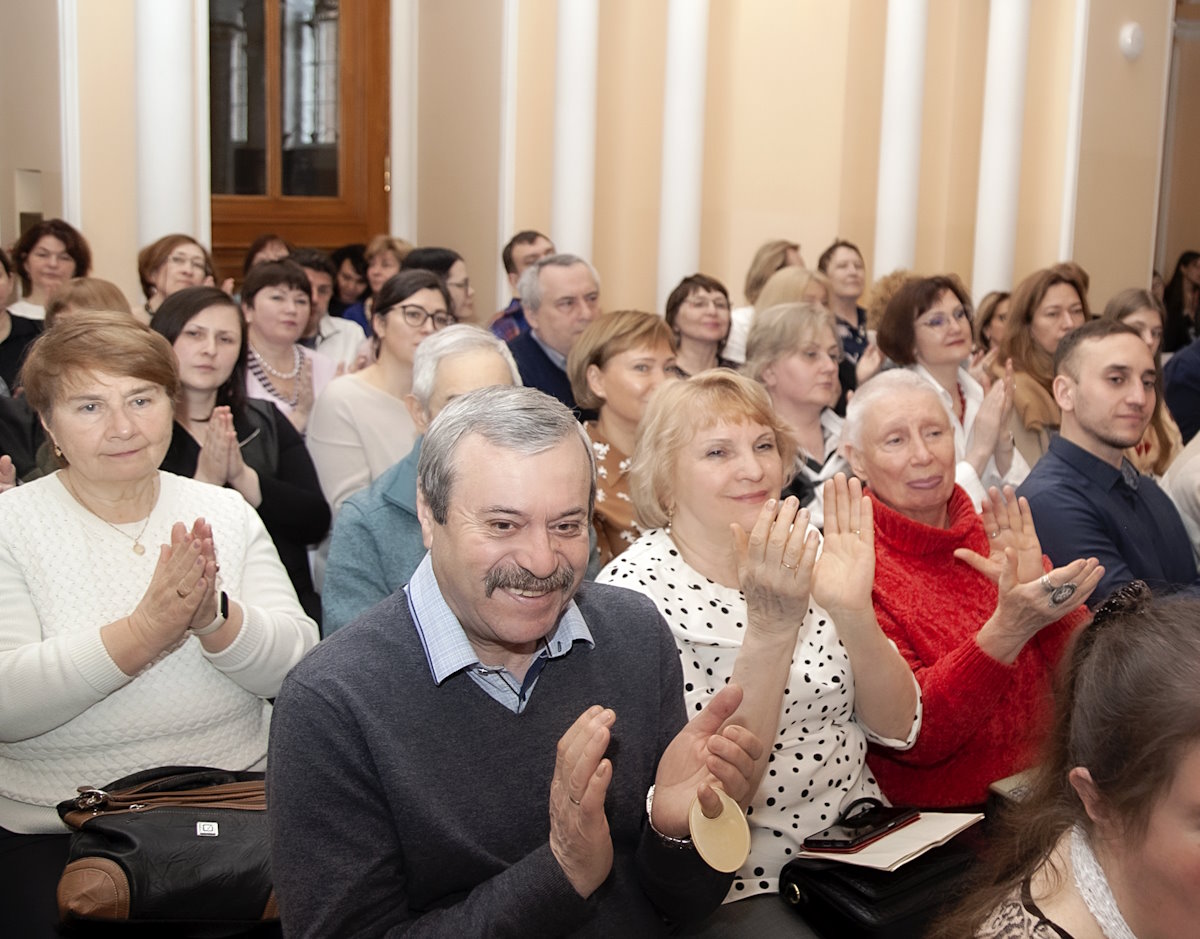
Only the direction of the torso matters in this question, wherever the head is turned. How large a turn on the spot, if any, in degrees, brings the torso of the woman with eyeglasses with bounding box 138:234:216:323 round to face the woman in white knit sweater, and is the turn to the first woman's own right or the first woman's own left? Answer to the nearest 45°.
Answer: approximately 45° to the first woman's own right

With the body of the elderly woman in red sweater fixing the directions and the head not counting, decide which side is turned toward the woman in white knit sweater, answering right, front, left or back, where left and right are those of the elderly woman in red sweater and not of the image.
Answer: right

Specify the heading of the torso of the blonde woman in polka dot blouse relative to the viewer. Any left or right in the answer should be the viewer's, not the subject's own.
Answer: facing the viewer and to the right of the viewer

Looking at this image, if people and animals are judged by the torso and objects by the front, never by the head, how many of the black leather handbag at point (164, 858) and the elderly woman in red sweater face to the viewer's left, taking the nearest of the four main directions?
0

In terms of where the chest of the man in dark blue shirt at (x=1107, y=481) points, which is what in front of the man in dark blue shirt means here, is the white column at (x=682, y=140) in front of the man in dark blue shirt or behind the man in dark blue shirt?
behind

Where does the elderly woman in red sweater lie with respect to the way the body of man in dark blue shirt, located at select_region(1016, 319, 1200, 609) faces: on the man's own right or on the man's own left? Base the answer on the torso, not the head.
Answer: on the man's own right

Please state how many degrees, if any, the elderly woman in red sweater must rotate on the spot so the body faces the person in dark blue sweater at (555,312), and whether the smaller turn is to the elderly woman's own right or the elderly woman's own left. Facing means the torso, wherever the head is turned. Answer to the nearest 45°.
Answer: approximately 180°

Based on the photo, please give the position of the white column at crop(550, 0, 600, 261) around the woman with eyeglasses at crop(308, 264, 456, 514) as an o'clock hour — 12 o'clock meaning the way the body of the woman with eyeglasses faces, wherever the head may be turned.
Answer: The white column is roughly at 8 o'clock from the woman with eyeglasses.

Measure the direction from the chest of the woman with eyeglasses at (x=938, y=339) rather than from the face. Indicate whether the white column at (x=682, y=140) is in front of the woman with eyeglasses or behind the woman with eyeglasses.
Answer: behind
